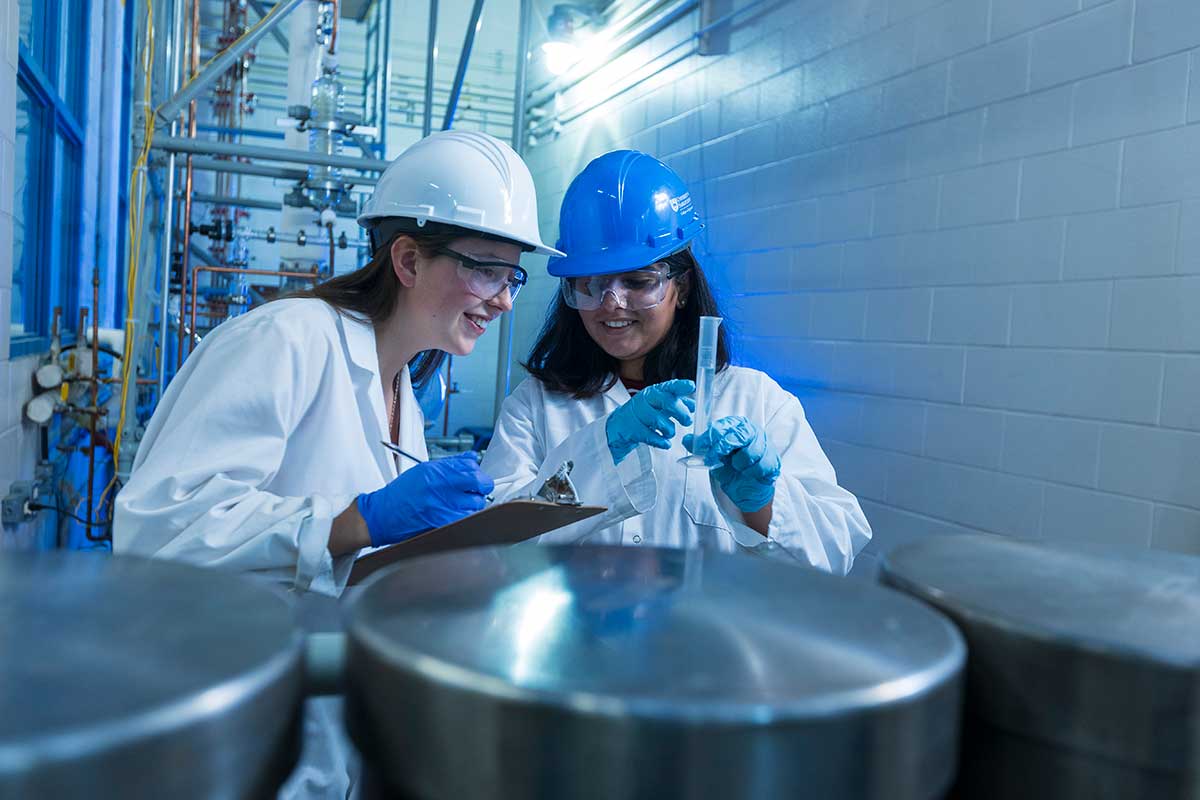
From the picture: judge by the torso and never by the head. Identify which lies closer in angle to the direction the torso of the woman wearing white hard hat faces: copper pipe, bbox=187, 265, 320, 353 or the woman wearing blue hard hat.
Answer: the woman wearing blue hard hat

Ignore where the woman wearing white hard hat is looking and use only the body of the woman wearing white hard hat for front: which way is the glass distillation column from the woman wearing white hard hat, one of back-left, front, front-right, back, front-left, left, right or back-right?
back-left

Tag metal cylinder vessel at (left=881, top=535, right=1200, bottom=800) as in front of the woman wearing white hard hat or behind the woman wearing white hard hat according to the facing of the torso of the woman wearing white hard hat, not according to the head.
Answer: in front

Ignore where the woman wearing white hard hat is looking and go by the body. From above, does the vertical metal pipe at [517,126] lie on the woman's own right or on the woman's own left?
on the woman's own left

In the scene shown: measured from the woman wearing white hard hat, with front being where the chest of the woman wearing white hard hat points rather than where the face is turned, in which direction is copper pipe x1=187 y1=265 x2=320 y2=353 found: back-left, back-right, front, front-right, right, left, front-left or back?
back-left

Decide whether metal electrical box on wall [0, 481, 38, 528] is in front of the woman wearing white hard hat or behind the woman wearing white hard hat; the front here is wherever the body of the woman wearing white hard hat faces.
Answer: behind

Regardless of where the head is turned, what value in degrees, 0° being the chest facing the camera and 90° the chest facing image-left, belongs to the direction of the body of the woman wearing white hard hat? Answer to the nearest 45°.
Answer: approximately 315°

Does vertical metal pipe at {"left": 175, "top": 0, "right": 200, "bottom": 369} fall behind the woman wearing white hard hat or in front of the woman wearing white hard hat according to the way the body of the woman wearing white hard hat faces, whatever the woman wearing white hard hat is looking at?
behind

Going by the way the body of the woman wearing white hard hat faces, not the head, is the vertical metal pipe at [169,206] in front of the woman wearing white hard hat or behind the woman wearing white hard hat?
behind
